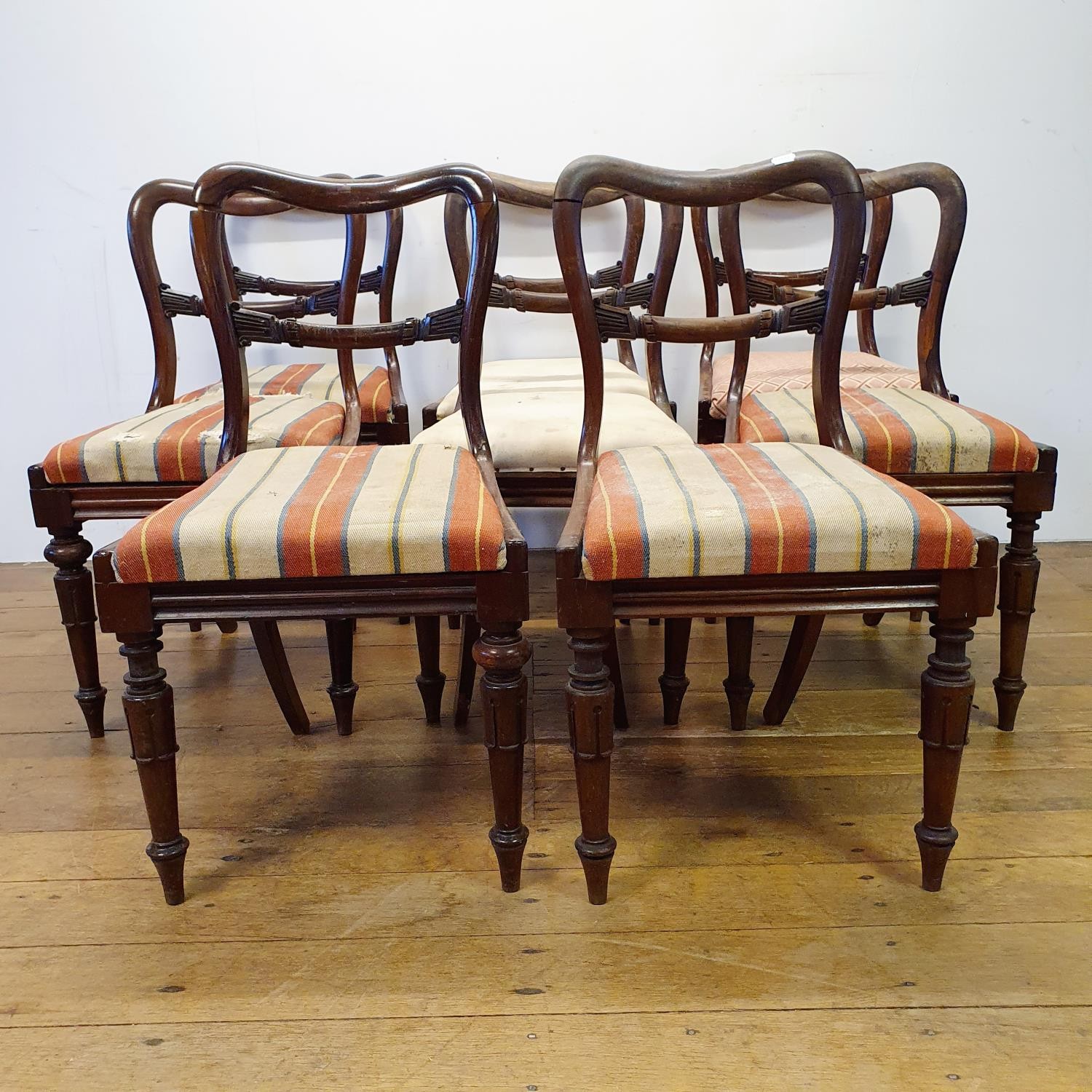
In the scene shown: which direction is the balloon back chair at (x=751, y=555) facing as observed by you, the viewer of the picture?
facing the viewer

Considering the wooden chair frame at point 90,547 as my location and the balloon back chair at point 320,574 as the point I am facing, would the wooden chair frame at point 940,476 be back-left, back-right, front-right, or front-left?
front-left

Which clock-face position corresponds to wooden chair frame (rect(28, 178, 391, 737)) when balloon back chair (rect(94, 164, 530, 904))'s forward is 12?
The wooden chair frame is roughly at 5 o'clock from the balloon back chair.
